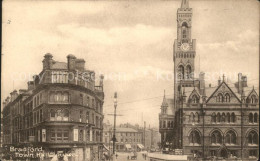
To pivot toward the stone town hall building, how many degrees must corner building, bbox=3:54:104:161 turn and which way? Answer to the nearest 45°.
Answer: approximately 135° to its left

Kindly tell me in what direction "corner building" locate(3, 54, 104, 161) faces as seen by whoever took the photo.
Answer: facing the viewer
